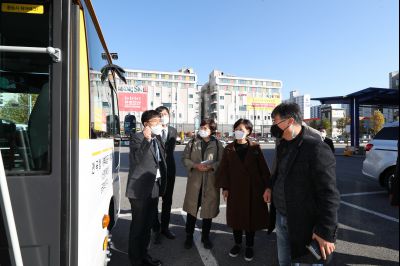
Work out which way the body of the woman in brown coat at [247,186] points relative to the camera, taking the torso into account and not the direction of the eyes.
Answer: toward the camera

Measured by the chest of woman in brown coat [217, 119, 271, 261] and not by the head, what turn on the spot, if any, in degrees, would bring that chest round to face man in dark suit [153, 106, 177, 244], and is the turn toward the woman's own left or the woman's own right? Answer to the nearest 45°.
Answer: approximately 135° to the woman's own right

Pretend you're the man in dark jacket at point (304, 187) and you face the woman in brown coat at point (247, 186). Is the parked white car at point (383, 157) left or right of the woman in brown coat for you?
right

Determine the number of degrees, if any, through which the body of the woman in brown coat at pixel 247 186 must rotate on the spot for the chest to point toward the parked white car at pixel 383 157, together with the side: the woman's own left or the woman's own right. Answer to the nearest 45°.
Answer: approximately 135° to the woman's own left

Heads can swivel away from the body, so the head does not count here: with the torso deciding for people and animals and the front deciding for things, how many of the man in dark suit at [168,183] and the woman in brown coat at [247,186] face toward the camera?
2

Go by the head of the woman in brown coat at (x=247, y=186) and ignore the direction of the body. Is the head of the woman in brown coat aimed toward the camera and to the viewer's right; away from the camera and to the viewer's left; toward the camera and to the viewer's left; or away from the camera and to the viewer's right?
toward the camera and to the viewer's left

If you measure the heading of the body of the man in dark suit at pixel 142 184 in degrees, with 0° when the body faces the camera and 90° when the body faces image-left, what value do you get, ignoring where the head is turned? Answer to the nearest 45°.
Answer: approximately 315°

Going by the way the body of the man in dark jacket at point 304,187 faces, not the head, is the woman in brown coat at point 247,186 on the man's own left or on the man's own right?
on the man's own right

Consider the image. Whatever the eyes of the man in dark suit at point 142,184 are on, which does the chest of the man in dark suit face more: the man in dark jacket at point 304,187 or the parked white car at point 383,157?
the man in dark jacket

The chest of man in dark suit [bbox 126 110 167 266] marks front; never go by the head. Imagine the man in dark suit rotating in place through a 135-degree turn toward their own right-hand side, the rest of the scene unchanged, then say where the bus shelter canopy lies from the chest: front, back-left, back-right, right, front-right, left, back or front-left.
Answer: back-right

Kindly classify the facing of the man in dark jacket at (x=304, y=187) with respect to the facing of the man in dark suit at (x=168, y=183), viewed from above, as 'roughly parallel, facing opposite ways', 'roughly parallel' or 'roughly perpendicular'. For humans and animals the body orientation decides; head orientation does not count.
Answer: roughly perpendicular
